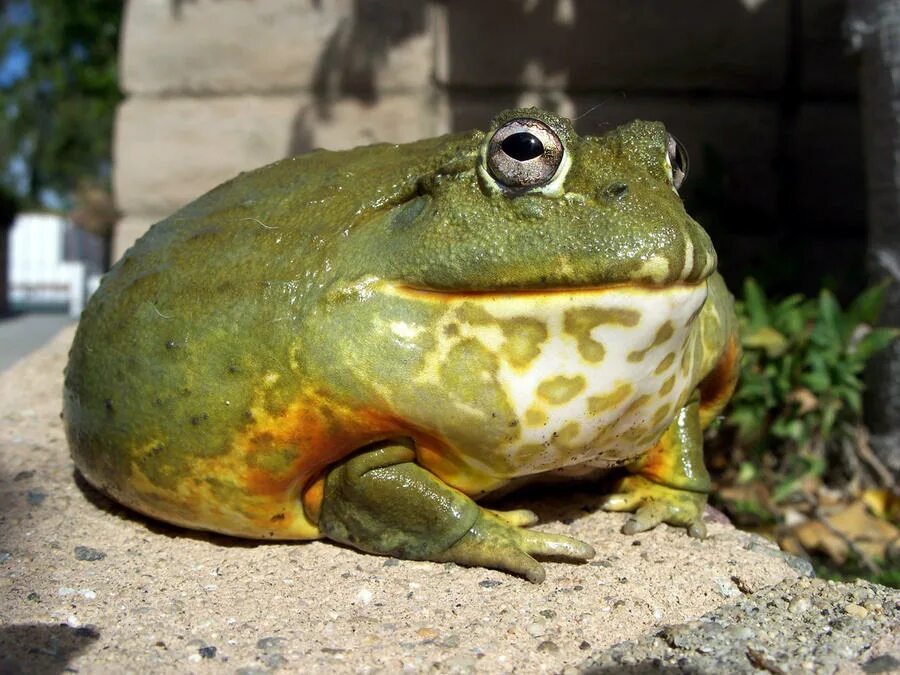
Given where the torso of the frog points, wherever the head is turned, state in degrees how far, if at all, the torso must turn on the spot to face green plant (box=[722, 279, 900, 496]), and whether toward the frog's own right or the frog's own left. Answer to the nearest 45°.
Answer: approximately 90° to the frog's own left

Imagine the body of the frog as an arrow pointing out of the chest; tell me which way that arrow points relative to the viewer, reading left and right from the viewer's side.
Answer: facing the viewer and to the right of the viewer

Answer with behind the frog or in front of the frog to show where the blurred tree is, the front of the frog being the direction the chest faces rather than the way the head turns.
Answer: behind

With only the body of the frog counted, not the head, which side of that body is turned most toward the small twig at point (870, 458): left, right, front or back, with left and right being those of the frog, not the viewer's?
left

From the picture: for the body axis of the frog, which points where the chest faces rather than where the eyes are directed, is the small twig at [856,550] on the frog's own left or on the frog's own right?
on the frog's own left
